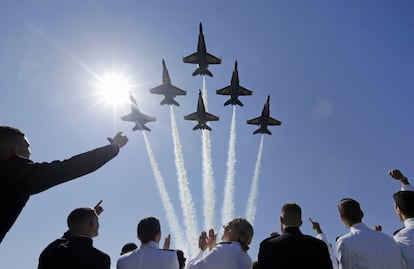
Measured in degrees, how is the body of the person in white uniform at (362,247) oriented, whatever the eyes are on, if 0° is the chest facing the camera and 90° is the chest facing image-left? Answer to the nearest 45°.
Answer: approximately 135°

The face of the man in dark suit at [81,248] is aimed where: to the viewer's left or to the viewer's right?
to the viewer's right

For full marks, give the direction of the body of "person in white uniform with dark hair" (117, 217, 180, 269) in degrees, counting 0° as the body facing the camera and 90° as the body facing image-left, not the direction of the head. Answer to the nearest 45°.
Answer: approximately 180°

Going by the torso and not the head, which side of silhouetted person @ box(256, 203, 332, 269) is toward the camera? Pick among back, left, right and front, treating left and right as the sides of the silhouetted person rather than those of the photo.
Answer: back

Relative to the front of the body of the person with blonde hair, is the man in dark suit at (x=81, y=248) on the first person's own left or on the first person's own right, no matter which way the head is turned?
on the first person's own left

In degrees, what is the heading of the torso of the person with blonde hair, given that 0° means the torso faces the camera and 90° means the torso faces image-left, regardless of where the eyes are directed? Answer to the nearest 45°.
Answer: approximately 135°

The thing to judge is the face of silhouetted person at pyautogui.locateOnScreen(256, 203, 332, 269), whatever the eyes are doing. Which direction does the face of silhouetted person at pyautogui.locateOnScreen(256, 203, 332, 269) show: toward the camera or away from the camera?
away from the camera

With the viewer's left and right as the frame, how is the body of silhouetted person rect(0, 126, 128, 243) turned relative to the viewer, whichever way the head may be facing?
facing away from the viewer and to the right of the viewer
